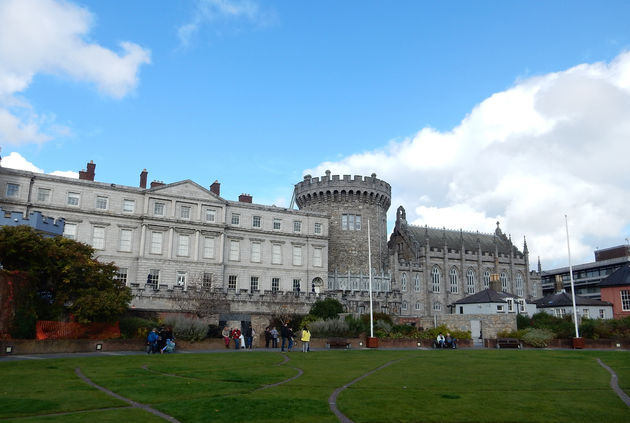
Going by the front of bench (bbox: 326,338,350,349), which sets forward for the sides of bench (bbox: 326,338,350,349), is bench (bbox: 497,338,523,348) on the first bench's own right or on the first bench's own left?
on the first bench's own left

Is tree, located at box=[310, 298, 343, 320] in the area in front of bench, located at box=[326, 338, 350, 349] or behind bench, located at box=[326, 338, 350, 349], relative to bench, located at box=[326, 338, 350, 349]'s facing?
behind

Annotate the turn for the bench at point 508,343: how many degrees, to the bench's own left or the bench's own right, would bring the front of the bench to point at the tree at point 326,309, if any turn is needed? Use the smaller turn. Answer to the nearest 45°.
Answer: approximately 90° to the bench's own right

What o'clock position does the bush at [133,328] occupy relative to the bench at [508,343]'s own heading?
The bush is roughly at 2 o'clock from the bench.

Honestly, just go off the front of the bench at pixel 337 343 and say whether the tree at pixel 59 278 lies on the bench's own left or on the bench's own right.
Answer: on the bench's own right

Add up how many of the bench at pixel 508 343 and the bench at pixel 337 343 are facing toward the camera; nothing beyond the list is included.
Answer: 2

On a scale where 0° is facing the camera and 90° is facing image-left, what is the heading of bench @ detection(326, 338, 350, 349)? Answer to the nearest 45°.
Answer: approximately 0°

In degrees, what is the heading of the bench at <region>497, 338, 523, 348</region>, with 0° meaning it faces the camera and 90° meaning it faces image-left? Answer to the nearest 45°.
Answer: approximately 0°
